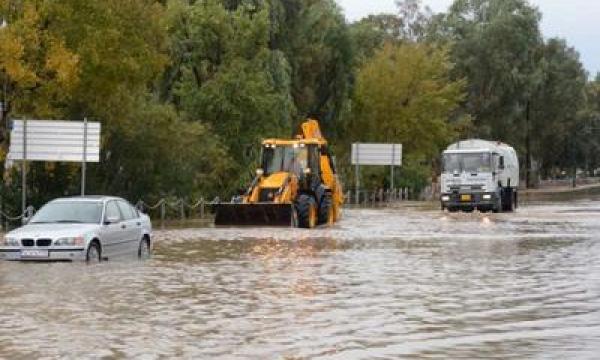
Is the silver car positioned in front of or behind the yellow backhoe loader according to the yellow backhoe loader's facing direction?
in front

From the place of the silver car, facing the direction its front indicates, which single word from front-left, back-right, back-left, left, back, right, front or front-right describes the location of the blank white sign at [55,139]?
back-right

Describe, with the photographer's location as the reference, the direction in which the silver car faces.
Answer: facing the viewer and to the left of the viewer
